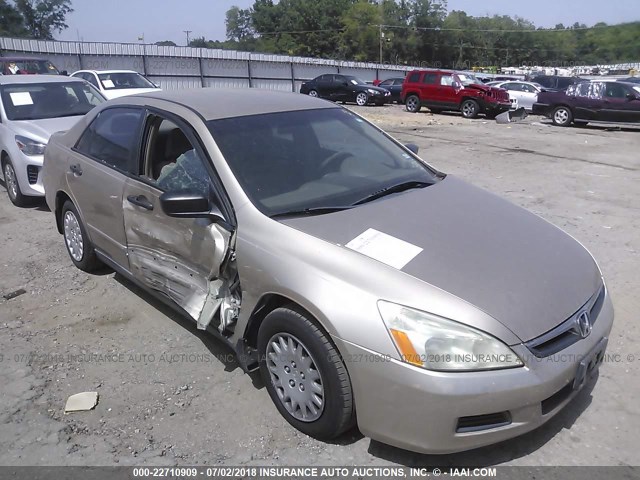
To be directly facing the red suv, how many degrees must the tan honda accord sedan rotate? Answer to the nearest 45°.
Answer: approximately 135° to its left

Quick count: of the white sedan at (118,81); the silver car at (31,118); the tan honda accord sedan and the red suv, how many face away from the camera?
0

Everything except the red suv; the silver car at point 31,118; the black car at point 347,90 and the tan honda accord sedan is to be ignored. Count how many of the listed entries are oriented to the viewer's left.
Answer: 0

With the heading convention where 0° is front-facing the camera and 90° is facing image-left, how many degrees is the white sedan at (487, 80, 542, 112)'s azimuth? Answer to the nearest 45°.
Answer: approximately 315°

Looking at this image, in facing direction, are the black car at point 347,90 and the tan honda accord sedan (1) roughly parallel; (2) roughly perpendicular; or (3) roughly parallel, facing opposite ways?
roughly parallel

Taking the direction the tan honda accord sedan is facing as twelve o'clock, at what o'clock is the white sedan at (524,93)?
The white sedan is roughly at 8 o'clock from the tan honda accord sedan.

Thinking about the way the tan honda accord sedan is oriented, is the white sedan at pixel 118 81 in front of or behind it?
behind

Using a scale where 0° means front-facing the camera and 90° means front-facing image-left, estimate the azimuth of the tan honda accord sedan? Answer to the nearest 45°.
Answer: approximately 315°

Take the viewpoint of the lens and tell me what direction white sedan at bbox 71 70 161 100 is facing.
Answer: facing the viewer and to the right of the viewer

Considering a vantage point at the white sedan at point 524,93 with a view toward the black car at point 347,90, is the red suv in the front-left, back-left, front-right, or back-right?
front-left
